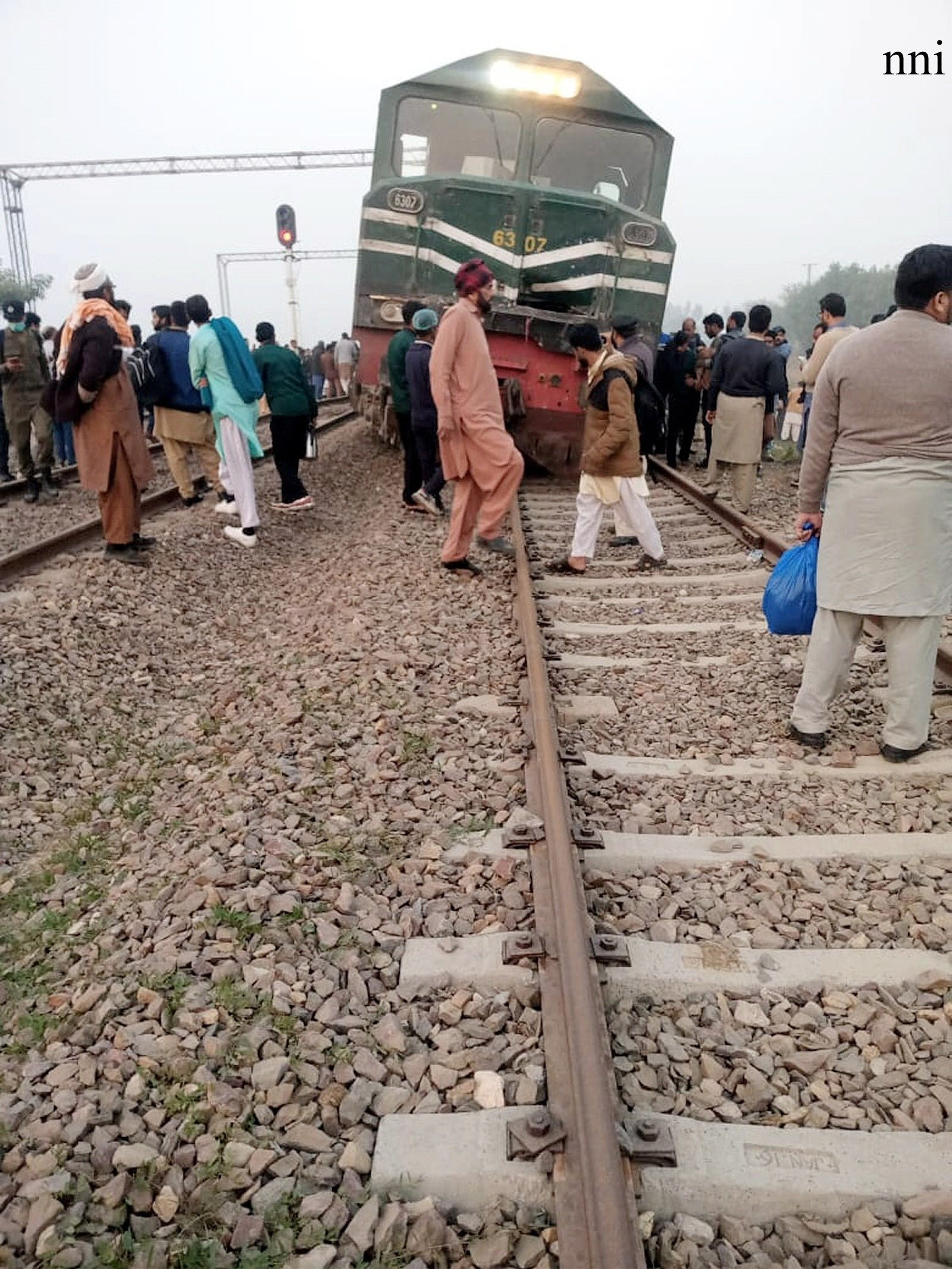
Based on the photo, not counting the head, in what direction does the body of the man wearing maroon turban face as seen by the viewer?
to the viewer's right

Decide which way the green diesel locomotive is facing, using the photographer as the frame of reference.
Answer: facing the viewer

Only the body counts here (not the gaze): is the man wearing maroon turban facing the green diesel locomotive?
no

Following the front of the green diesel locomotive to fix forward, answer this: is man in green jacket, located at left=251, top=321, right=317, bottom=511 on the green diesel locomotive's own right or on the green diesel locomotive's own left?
on the green diesel locomotive's own right

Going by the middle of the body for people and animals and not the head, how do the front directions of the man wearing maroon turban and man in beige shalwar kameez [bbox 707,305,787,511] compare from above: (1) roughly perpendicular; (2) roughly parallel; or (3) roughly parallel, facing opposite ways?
roughly perpendicular

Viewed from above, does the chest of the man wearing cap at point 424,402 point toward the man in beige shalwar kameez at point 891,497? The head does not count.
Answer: no

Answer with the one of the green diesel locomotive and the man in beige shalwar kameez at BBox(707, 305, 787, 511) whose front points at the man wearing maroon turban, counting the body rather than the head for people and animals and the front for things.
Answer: the green diesel locomotive

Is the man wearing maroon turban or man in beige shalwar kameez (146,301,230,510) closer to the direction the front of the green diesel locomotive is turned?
the man wearing maroon turban

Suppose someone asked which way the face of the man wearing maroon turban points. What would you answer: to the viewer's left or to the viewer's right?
to the viewer's right

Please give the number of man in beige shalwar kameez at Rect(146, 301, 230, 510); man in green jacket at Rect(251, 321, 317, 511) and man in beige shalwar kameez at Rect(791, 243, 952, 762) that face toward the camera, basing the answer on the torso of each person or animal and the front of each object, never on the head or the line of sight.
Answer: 0

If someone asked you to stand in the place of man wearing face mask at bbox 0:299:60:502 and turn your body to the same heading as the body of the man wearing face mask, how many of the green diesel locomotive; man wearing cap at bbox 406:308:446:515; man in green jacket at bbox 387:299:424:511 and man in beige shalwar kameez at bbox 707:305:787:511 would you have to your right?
0

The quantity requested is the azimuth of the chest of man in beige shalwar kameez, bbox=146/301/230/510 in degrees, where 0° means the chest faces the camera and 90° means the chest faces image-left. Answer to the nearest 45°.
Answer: approximately 135°

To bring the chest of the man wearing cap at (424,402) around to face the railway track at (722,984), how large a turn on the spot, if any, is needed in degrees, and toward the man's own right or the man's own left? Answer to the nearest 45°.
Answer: approximately 135° to the man's own right

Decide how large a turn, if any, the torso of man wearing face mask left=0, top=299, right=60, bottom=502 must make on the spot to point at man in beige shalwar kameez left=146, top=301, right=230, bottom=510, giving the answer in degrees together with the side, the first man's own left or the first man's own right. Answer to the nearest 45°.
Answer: approximately 45° to the first man's own left

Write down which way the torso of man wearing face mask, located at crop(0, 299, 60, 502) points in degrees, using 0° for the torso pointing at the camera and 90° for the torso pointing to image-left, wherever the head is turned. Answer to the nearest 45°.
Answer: approximately 0°
